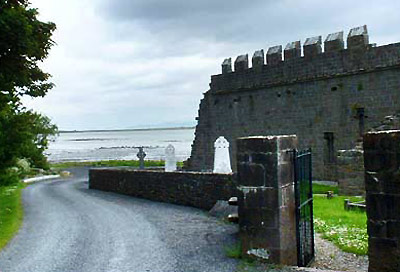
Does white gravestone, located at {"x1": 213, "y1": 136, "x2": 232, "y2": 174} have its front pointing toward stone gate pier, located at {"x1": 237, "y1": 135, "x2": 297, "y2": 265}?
yes

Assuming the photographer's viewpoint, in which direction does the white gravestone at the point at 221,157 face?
facing the viewer

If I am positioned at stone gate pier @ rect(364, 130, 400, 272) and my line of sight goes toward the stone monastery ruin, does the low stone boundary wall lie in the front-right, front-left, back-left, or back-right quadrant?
front-left

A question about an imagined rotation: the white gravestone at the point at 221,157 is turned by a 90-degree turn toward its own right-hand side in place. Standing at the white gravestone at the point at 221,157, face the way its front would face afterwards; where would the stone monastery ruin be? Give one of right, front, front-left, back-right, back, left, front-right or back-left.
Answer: back-right

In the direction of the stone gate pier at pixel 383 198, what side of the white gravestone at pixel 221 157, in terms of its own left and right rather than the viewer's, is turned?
front

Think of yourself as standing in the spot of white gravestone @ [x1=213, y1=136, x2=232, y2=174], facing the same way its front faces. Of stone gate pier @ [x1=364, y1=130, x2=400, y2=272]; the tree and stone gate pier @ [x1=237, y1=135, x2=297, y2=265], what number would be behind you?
0

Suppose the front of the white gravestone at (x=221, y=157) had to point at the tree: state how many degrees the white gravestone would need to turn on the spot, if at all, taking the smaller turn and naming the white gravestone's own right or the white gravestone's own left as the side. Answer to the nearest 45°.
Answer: approximately 45° to the white gravestone's own right
